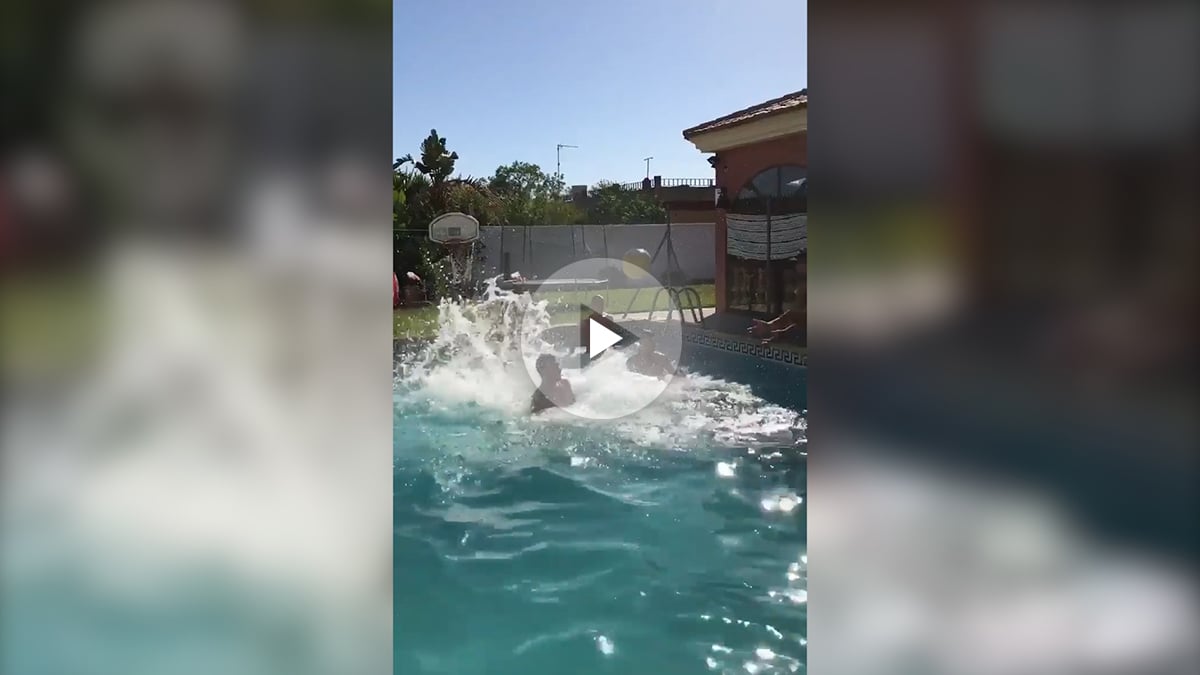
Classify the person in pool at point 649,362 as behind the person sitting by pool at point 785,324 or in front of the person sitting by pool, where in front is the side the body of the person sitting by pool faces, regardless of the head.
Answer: in front

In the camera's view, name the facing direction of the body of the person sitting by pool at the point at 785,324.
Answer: to the viewer's left

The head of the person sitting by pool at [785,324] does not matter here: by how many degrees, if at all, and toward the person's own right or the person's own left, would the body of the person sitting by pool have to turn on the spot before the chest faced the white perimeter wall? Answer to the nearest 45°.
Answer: approximately 45° to the person's own right

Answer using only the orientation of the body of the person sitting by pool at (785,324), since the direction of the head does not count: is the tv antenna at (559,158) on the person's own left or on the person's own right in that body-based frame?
on the person's own right

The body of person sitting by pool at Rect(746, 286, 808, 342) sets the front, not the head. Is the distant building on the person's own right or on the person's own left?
on the person's own right

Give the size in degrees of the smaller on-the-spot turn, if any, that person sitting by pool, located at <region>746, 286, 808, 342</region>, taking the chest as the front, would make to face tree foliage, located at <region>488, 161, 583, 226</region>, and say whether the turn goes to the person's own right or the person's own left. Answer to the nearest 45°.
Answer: approximately 45° to the person's own right

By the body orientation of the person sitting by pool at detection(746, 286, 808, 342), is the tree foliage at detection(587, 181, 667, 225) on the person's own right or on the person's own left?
on the person's own right

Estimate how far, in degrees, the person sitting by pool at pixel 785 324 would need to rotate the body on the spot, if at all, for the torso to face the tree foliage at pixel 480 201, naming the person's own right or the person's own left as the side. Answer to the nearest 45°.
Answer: approximately 45° to the person's own right

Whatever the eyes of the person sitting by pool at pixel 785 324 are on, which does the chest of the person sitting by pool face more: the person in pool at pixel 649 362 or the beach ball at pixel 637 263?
the person in pool

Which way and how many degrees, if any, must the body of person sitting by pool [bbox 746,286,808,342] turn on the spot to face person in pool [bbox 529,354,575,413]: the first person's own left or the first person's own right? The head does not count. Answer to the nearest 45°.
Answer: approximately 45° to the first person's own left
